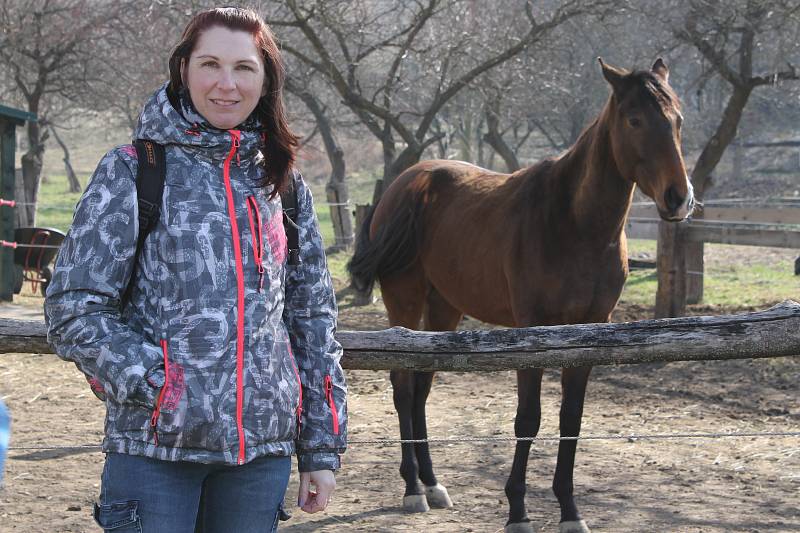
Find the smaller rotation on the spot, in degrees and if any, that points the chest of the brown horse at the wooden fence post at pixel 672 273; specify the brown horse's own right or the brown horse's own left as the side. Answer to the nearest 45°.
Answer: approximately 135° to the brown horse's own left

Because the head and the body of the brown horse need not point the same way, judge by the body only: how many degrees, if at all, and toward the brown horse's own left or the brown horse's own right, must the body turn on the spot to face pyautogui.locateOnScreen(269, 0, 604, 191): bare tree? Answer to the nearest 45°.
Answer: approximately 135° to the brown horse's own left

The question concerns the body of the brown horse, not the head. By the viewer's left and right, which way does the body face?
facing the viewer and to the right of the viewer

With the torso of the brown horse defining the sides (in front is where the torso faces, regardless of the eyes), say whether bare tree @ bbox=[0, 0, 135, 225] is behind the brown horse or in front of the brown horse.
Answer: behind

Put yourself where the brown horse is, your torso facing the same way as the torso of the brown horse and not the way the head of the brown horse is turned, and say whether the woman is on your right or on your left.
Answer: on your right
